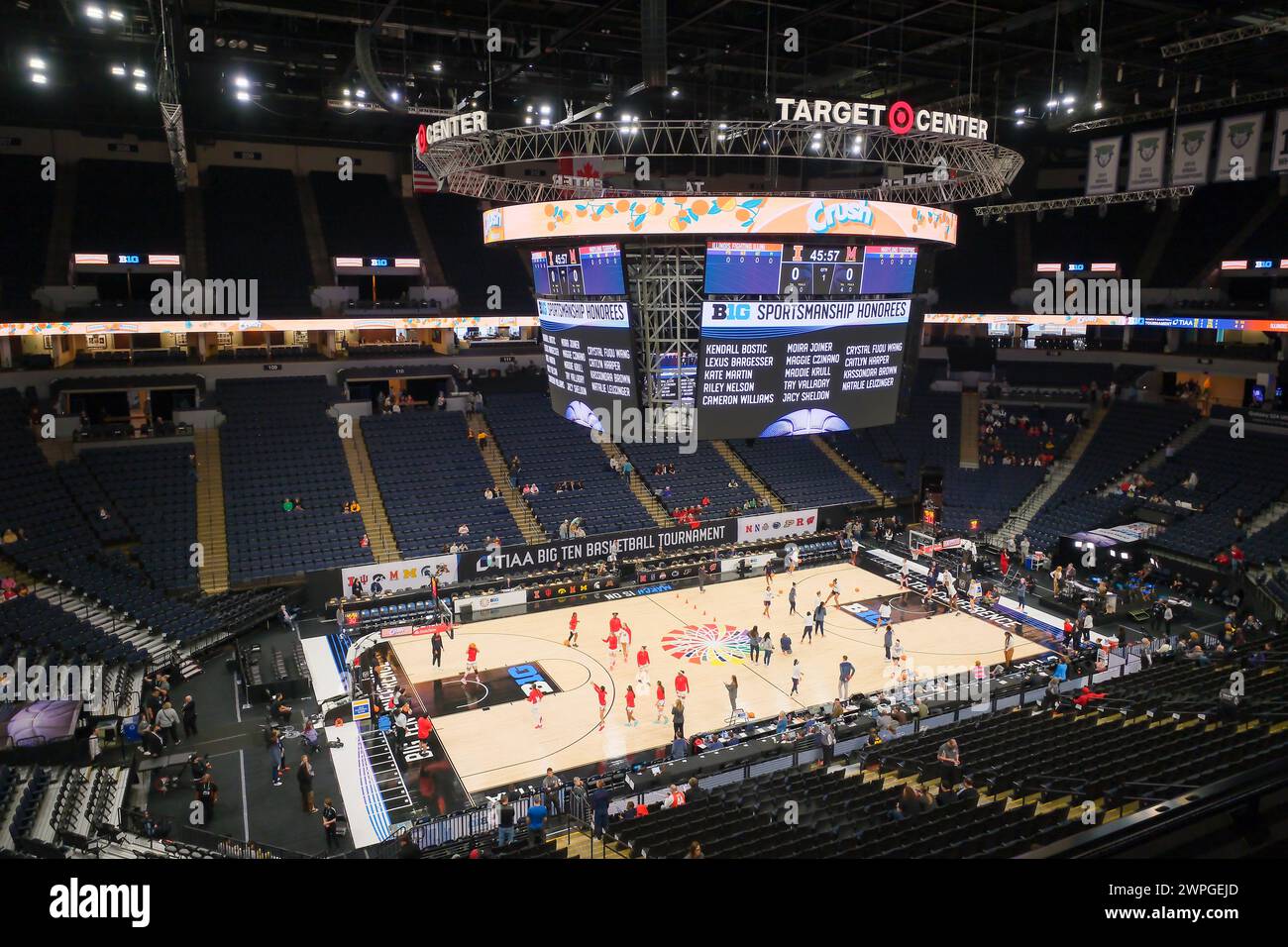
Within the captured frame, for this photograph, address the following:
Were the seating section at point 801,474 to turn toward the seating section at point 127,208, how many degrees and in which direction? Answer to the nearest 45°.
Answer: approximately 90° to its right

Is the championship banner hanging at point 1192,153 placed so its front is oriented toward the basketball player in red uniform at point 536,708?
yes

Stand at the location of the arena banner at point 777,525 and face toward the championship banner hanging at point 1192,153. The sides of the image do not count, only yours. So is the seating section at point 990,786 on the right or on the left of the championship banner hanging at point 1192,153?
right

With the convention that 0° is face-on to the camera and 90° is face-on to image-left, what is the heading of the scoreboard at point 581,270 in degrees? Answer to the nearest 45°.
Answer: approximately 45°

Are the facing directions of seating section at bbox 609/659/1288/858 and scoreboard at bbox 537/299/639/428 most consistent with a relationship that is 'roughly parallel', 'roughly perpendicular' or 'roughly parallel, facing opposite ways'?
roughly perpendicular

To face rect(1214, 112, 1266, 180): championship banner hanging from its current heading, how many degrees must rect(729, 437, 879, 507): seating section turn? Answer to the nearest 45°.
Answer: approximately 45° to its left

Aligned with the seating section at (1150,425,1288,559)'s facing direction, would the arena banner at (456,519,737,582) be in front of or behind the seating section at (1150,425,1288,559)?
in front

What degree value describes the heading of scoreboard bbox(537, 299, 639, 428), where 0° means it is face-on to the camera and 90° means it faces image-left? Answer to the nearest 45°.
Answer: approximately 45°

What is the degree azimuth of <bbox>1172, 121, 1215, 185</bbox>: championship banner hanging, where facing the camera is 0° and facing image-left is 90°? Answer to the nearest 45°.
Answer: approximately 45°

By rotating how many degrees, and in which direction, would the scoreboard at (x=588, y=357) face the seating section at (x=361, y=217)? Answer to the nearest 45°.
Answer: approximately 135° to its right

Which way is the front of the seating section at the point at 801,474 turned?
toward the camera

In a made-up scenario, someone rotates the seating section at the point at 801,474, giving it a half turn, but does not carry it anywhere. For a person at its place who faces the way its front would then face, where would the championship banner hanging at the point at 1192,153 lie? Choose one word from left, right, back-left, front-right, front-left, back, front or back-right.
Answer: back-right

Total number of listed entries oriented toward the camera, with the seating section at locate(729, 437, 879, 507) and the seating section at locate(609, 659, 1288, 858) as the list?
1

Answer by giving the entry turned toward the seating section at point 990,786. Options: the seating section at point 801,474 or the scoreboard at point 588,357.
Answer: the seating section at point 801,474

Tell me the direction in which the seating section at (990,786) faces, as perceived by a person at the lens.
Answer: facing away from the viewer and to the left of the viewer

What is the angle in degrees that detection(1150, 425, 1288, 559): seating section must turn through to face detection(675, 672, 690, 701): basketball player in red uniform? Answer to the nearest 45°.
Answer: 0° — it already faces them
